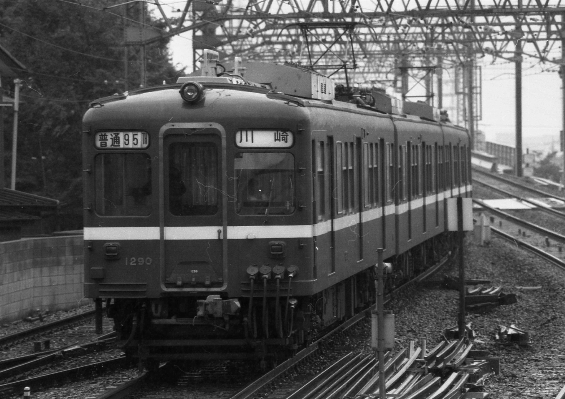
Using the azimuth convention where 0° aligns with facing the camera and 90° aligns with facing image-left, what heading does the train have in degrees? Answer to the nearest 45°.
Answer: approximately 0°

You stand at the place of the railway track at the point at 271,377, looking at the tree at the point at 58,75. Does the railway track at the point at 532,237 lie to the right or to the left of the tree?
right
